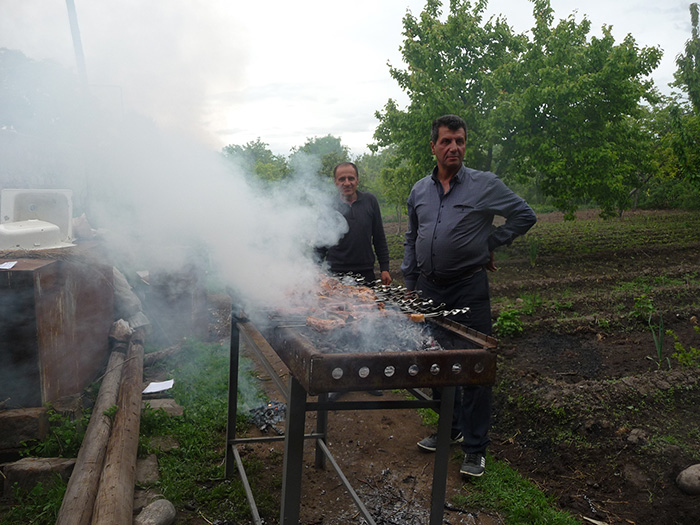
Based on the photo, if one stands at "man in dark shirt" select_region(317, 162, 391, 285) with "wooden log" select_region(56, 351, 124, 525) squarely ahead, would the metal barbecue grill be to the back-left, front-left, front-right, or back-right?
front-left

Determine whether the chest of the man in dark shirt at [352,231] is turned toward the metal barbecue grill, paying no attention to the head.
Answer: yes

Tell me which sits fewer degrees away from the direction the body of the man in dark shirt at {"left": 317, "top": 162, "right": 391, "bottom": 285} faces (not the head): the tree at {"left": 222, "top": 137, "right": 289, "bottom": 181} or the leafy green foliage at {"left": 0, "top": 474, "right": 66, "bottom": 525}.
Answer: the leafy green foliage

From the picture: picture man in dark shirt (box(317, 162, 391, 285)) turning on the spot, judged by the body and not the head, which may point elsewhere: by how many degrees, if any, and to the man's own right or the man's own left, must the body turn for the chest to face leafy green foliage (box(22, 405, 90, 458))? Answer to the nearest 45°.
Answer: approximately 45° to the man's own right

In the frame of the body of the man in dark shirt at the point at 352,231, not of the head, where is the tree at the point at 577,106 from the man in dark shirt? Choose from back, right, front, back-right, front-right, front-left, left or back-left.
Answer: back-left

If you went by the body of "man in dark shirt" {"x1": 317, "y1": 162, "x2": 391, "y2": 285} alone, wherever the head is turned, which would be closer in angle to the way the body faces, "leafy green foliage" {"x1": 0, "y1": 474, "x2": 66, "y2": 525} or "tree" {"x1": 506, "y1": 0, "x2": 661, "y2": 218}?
the leafy green foliage

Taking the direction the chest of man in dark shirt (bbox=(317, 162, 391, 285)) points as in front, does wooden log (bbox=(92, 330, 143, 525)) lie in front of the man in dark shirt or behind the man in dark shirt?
in front

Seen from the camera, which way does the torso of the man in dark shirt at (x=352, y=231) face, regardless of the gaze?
toward the camera

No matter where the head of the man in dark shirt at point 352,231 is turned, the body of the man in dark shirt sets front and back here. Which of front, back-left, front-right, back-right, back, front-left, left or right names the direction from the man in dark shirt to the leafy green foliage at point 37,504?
front-right
